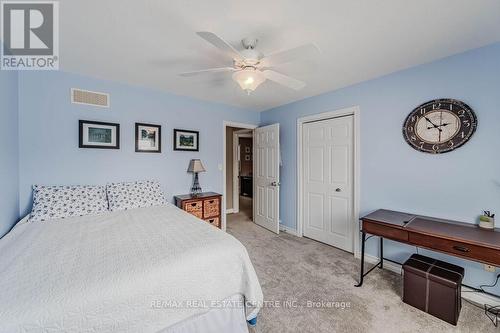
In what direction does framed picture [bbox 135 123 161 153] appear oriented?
toward the camera

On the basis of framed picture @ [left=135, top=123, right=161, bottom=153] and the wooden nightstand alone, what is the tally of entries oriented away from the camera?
0

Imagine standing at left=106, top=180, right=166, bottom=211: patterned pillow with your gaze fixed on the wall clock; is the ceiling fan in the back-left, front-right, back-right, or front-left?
front-right

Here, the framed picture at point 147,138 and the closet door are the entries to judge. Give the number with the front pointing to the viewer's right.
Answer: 0

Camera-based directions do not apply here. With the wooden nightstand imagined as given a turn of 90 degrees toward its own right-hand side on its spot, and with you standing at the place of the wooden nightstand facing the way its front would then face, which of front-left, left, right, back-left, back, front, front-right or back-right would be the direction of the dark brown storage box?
left

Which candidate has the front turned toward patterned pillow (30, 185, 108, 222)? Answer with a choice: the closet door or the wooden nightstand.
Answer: the closet door

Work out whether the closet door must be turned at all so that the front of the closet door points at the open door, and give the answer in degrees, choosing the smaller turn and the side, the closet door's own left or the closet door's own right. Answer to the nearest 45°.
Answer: approximately 45° to the closet door's own right

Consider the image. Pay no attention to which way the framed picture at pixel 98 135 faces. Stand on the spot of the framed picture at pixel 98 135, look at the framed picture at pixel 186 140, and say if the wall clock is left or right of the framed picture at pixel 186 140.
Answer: right

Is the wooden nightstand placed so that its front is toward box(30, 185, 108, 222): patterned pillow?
no

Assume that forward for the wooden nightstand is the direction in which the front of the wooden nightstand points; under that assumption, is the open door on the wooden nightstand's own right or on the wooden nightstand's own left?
on the wooden nightstand's own left

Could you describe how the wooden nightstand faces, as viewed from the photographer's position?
facing the viewer and to the right of the viewer

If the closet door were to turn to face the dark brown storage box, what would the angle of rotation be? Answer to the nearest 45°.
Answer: approximately 90° to its left

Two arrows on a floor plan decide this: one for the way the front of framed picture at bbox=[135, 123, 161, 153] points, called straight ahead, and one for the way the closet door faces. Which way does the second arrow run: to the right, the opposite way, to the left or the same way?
to the right

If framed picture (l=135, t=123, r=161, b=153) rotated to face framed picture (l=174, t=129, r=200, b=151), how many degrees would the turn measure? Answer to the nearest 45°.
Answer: approximately 90° to its left

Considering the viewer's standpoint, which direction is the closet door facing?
facing the viewer and to the left of the viewer

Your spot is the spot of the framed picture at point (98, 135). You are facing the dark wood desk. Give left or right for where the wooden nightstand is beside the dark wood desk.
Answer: left

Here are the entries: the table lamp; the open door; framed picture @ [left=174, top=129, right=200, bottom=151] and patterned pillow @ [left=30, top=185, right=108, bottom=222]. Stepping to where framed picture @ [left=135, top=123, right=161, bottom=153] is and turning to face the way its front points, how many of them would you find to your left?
3

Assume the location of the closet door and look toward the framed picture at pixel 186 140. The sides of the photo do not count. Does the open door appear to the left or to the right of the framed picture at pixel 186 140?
right

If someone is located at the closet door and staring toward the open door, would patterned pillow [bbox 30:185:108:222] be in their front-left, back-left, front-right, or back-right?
front-left
